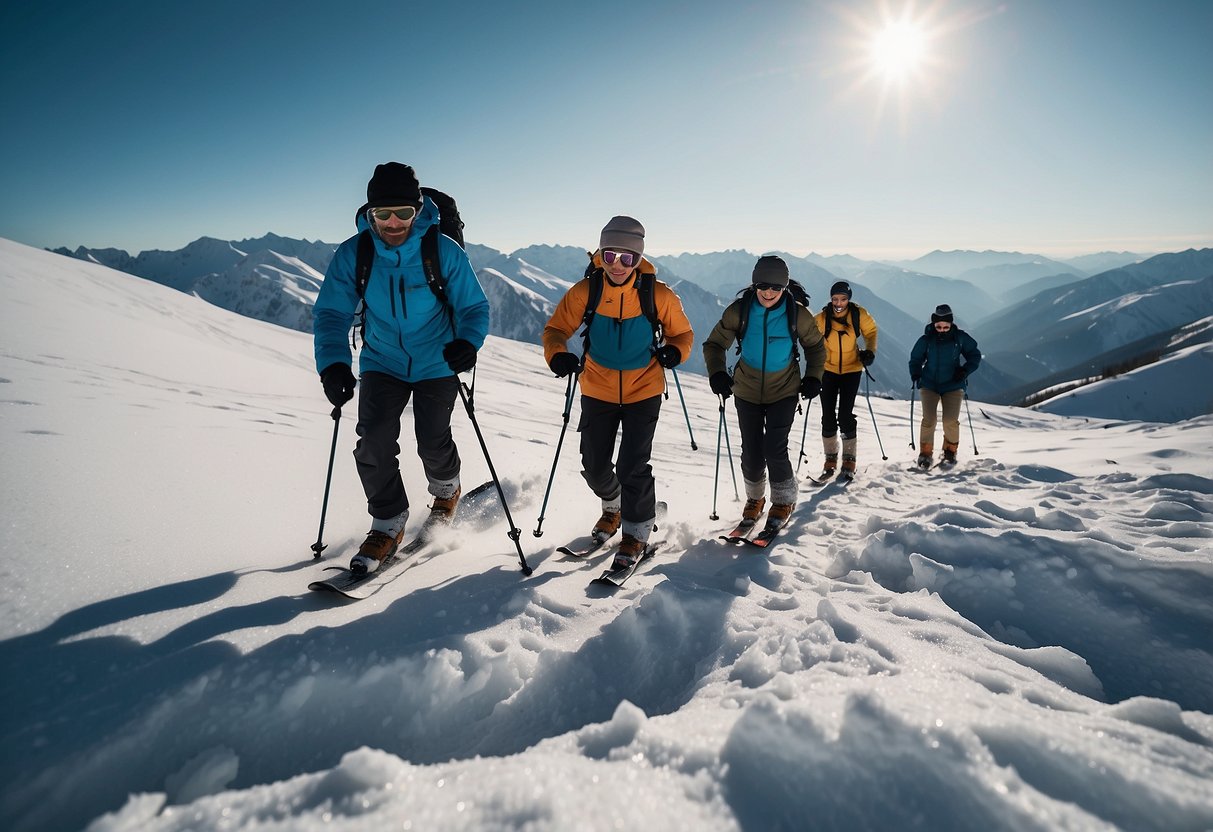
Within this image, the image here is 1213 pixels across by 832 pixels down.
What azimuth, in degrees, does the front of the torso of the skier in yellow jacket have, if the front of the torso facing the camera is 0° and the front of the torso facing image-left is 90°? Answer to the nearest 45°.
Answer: approximately 0°

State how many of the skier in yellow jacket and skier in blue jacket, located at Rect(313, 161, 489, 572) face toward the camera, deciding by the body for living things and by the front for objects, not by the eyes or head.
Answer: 2

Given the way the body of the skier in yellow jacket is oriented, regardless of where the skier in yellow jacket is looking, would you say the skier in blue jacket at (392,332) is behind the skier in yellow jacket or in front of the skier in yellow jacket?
in front

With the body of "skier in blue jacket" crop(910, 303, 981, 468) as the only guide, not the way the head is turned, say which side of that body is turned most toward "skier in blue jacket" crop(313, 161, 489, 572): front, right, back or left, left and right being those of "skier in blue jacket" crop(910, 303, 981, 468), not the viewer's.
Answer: front

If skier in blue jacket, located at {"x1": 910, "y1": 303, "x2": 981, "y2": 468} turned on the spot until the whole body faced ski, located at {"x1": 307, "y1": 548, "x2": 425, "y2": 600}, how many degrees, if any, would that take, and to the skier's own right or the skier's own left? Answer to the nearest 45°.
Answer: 0° — they already face it

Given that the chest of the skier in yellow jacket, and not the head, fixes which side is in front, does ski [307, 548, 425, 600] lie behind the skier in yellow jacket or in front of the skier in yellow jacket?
in front

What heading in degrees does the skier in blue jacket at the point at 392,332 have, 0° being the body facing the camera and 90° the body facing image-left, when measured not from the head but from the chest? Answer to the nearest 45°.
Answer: approximately 0°

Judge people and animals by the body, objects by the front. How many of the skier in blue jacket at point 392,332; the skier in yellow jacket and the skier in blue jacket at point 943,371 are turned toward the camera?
3
